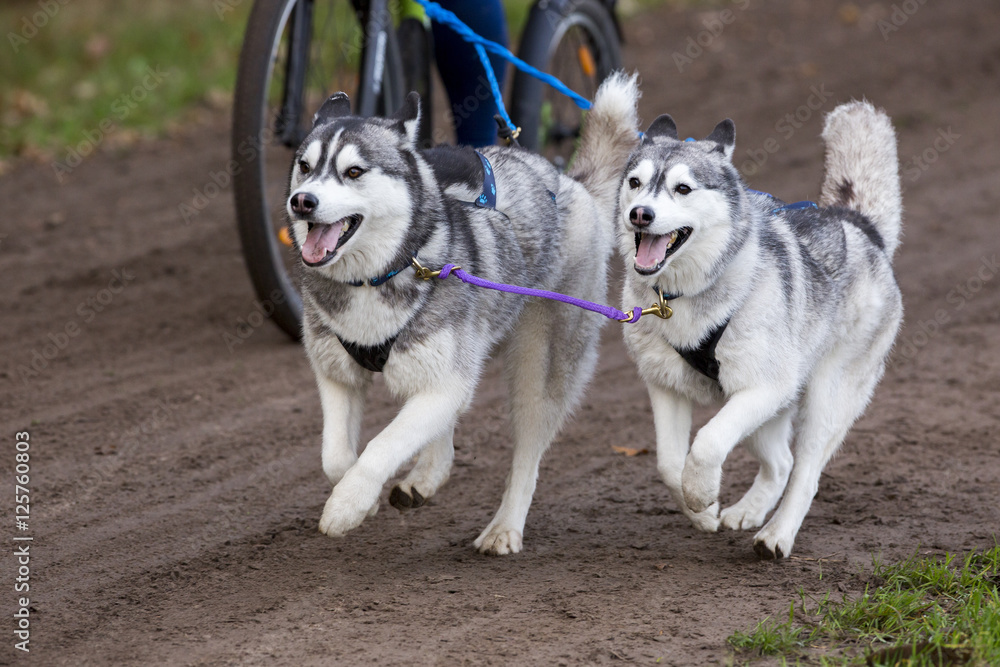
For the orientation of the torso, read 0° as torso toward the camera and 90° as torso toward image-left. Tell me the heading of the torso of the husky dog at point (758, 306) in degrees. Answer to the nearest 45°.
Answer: approximately 45°

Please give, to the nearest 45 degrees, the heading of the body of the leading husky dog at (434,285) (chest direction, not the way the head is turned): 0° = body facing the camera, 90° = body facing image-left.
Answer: approximately 45°
